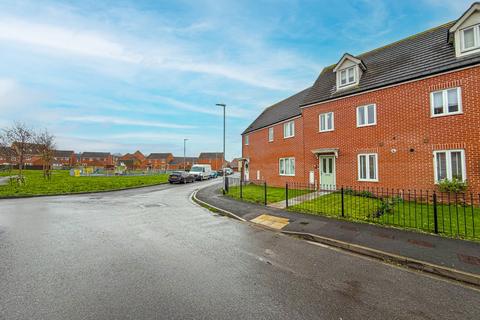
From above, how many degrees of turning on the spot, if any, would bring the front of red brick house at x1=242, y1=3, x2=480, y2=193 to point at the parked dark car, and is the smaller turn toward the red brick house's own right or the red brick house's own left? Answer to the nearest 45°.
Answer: approximately 45° to the red brick house's own right

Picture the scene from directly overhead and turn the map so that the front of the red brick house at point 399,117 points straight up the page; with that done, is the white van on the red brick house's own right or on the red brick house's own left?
on the red brick house's own right

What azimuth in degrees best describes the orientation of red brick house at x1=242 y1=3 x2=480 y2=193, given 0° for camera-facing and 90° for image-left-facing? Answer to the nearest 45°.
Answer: approximately 45°

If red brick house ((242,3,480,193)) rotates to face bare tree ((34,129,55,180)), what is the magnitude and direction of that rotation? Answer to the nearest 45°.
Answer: approximately 45° to its right
